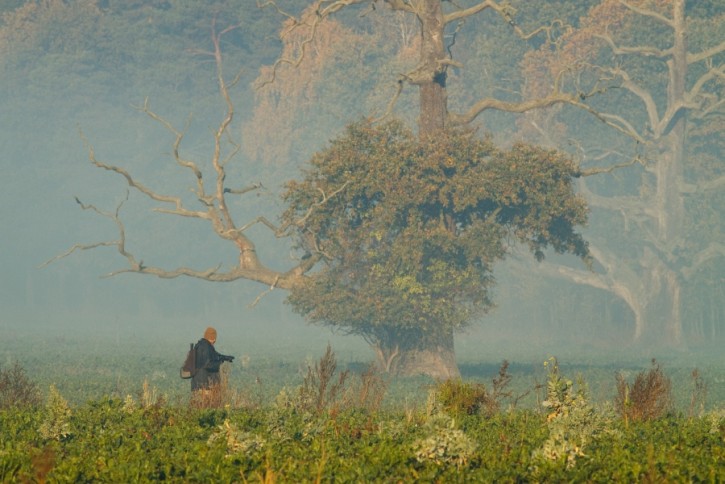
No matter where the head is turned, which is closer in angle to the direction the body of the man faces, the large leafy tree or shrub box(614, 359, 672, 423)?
the shrub

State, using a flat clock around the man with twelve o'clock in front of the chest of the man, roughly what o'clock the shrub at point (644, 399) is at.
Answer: The shrub is roughly at 1 o'clock from the man.

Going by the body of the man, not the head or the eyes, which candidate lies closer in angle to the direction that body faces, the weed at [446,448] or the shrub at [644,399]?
the shrub

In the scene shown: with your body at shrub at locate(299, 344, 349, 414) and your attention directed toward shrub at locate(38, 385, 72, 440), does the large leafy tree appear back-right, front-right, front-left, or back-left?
back-right

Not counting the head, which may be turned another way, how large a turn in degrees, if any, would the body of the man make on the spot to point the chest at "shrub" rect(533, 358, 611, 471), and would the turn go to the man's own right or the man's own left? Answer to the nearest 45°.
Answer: approximately 45° to the man's own right

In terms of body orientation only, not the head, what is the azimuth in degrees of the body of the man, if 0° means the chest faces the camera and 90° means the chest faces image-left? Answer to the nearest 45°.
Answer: approximately 270°
